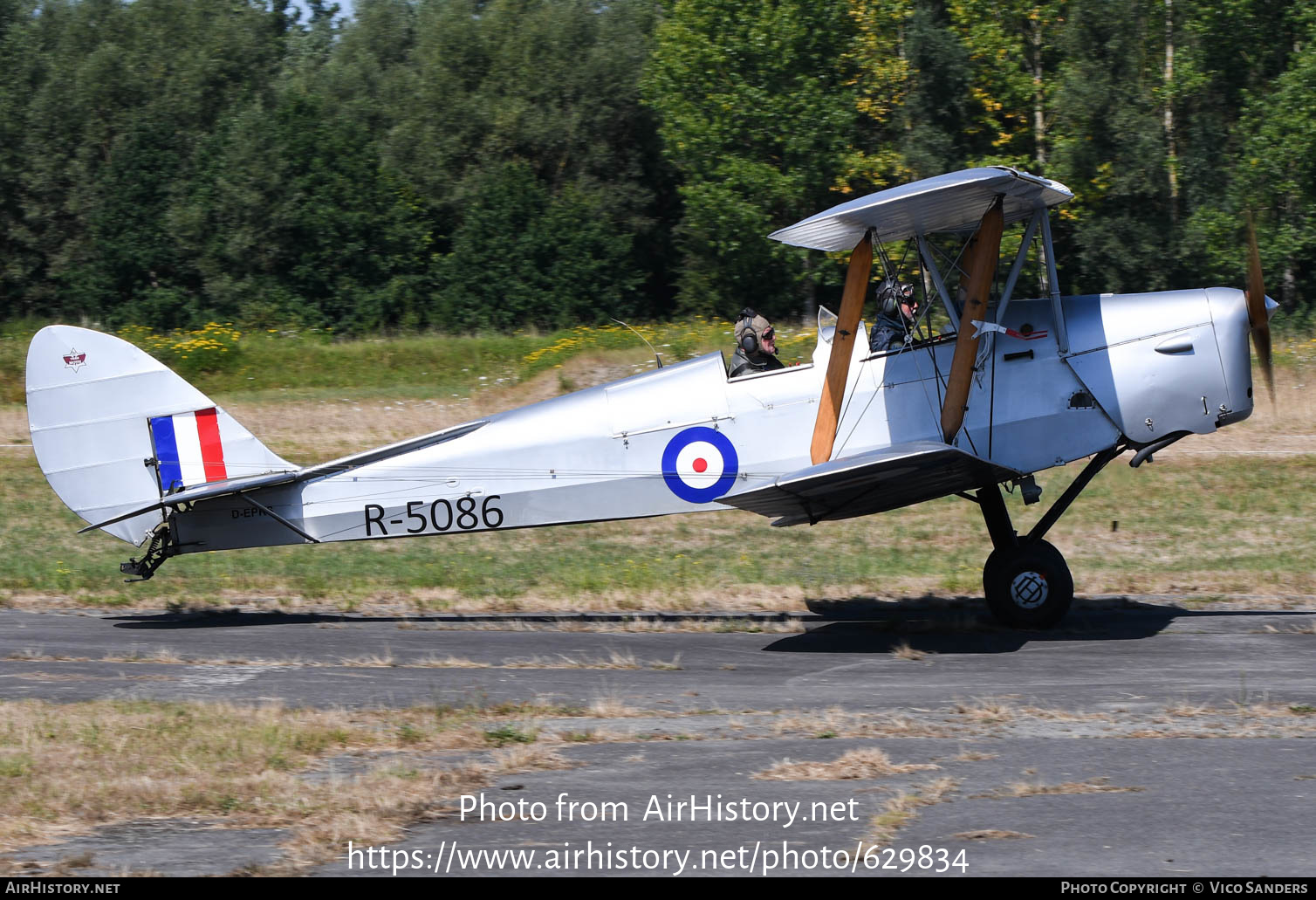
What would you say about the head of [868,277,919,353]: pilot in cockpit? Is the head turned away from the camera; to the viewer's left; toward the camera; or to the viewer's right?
to the viewer's right

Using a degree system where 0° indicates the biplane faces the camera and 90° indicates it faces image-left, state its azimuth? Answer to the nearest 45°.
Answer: approximately 270°

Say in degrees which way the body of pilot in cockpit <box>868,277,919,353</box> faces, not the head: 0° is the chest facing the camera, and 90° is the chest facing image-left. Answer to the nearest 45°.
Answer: approximately 270°

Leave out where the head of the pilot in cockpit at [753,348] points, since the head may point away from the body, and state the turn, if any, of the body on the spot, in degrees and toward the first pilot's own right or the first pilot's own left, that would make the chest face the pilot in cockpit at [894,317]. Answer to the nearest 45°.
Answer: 0° — they already face them

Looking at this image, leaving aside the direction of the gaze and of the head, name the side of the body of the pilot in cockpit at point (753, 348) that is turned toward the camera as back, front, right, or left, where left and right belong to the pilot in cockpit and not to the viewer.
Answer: right

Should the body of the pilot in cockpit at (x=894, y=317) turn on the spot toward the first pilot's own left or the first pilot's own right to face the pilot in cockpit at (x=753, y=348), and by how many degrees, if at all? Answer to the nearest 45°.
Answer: approximately 180°

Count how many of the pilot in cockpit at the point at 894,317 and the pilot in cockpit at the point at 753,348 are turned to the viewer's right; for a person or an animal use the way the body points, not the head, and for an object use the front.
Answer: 2
